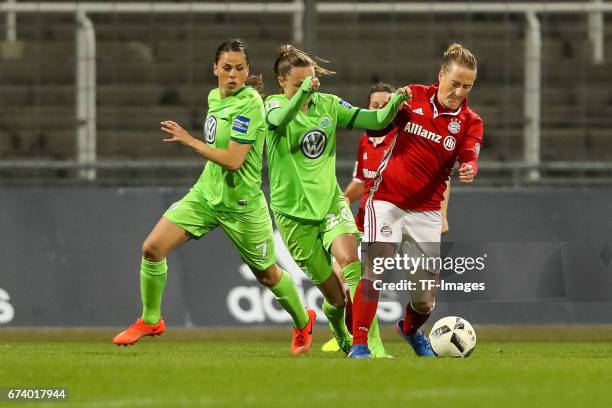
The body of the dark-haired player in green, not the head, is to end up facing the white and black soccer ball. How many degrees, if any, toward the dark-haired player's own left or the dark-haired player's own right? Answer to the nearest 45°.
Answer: approximately 90° to the dark-haired player's own left

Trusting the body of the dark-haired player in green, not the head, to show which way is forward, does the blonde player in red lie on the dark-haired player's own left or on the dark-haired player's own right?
on the dark-haired player's own left

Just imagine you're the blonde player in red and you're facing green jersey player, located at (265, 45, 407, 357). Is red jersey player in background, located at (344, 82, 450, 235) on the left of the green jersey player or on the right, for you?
right

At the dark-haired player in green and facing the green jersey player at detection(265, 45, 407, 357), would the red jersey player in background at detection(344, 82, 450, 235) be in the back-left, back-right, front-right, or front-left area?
front-left

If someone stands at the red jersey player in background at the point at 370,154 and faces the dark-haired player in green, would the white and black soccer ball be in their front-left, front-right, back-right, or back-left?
front-left
